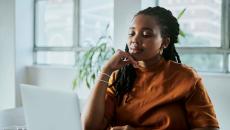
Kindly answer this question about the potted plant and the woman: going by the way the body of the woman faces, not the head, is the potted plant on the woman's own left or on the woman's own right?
on the woman's own right

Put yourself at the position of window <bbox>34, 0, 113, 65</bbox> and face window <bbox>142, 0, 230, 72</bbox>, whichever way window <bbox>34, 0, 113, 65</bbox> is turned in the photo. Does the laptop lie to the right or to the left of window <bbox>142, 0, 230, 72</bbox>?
right

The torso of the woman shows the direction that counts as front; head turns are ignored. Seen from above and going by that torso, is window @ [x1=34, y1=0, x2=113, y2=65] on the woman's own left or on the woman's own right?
on the woman's own right

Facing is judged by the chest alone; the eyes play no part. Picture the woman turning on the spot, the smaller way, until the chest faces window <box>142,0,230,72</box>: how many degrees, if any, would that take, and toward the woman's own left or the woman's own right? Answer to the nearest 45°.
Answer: approximately 135° to the woman's own right

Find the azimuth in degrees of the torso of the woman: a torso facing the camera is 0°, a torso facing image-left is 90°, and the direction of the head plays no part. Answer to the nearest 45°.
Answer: approximately 45°

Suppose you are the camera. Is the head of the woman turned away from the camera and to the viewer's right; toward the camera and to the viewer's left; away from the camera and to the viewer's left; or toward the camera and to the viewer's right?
toward the camera and to the viewer's left
